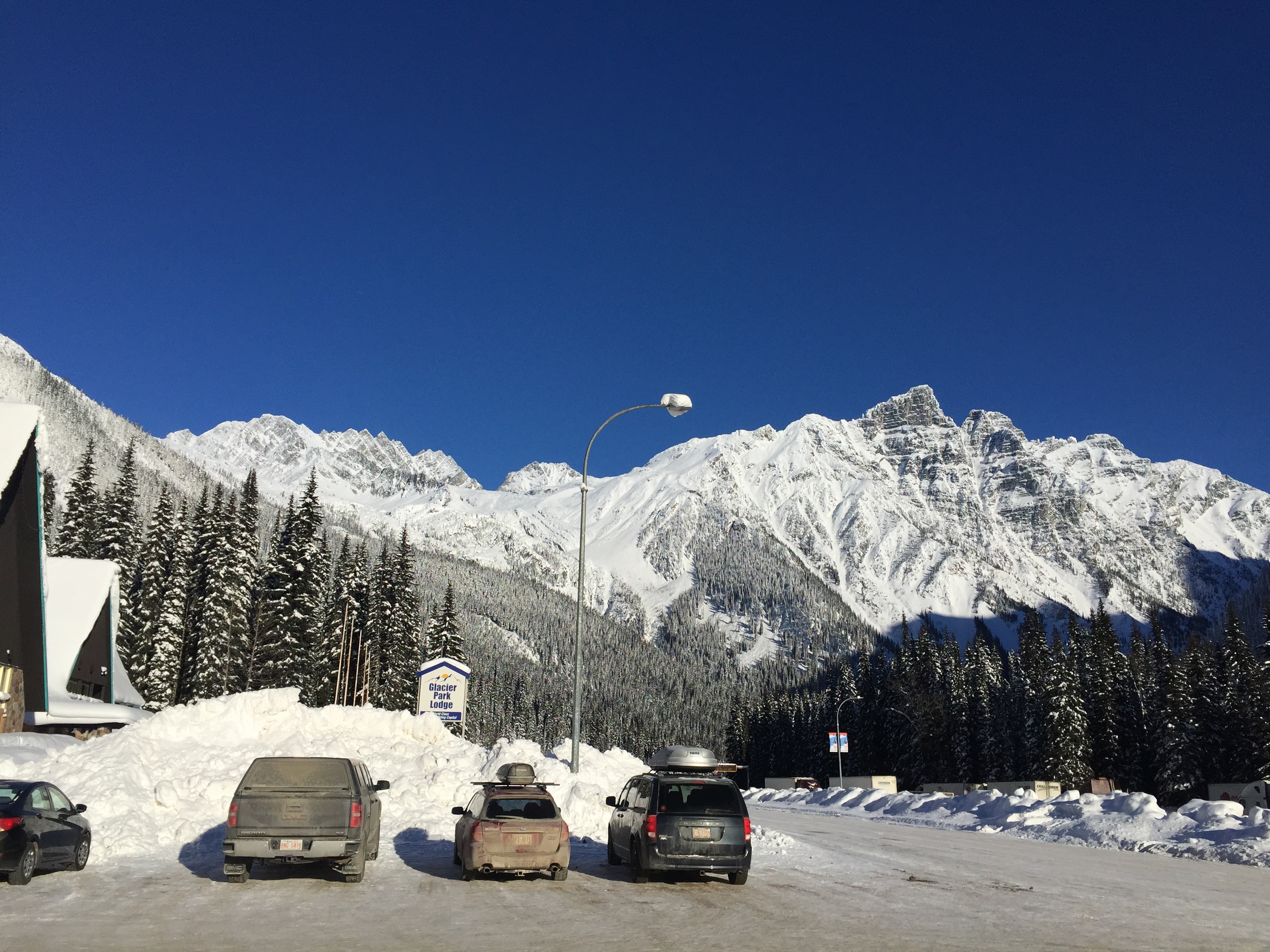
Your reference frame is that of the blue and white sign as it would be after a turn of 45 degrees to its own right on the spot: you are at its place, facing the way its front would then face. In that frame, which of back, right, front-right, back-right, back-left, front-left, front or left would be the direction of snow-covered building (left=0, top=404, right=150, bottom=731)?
front-right

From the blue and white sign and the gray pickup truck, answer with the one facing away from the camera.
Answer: the gray pickup truck

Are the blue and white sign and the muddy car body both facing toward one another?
yes

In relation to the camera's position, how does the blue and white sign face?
facing the viewer

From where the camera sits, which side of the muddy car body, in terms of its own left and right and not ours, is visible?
back

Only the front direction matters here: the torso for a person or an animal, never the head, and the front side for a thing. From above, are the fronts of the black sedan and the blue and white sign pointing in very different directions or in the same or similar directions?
very different directions

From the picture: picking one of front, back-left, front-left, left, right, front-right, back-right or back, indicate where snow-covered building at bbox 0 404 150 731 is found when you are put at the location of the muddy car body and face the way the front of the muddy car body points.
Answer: front-left

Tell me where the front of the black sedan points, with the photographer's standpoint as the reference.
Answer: facing away from the viewer and to the right of the viewer

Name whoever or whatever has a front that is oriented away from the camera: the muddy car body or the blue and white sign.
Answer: the muddy car body

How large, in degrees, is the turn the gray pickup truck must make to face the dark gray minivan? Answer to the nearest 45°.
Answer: approximately 90° to its right

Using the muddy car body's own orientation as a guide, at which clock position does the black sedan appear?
The black sedan is roughly at 9 o'clock from the muddy car body.

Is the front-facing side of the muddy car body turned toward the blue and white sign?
yes

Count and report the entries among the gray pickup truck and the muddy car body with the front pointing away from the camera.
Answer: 2

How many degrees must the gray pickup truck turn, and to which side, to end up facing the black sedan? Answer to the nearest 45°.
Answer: approximately 90° to its left

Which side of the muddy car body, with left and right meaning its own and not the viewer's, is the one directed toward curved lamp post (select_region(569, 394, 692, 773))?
front

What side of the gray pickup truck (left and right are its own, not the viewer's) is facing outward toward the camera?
back

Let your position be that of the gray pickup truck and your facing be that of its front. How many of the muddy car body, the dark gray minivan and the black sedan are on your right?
2

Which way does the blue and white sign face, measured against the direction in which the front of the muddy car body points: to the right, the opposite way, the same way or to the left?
the opposite way
